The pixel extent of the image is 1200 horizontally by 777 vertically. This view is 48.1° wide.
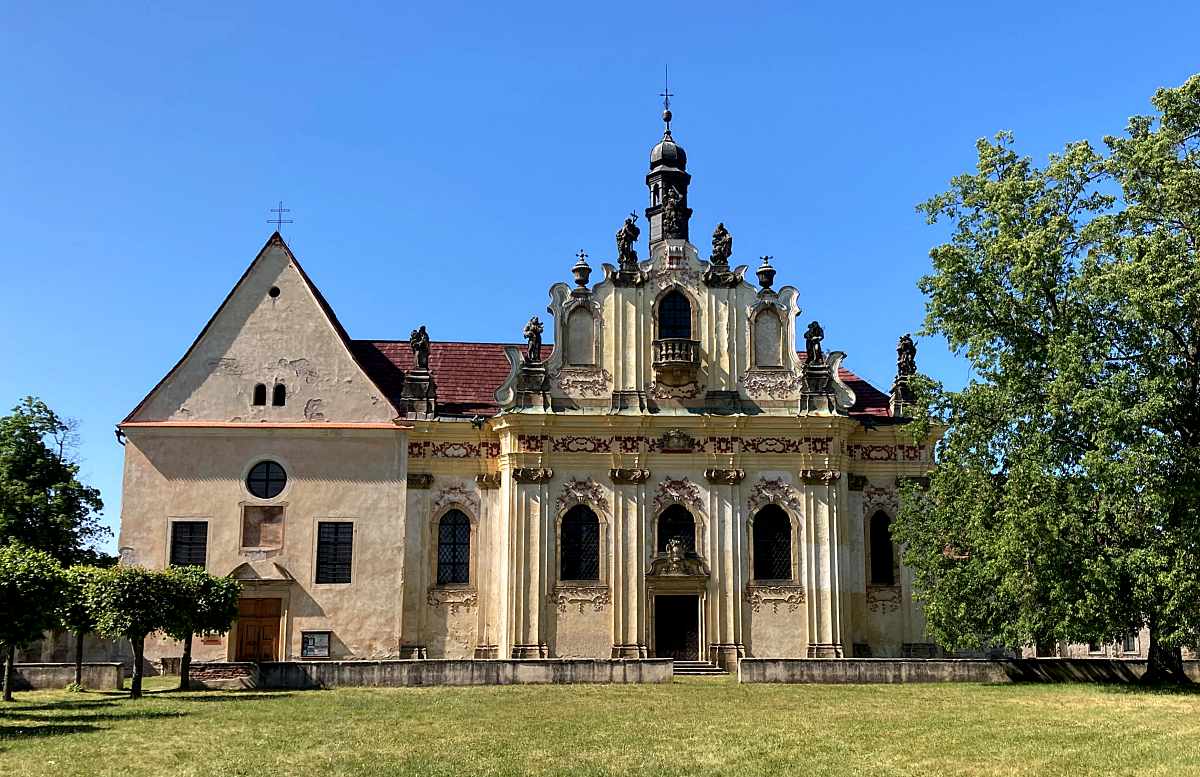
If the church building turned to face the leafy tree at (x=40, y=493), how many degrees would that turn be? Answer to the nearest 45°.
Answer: approximately 90° to its right

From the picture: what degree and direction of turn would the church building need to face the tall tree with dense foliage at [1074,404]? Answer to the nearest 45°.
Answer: approximately 45° to its left

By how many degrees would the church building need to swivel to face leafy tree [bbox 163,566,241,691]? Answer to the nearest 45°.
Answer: approximately 45° to its right

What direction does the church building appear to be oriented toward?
toward the camera

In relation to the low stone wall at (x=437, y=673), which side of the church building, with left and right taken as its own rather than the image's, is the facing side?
front

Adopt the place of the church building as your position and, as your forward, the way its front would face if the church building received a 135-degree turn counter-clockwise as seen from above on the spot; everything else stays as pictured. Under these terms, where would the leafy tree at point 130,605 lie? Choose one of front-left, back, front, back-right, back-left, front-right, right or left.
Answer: back

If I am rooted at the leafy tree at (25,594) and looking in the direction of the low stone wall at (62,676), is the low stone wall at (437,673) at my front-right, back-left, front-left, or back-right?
front-right

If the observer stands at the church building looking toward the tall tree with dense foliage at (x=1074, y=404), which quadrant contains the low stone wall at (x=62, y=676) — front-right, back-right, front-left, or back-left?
back-right
